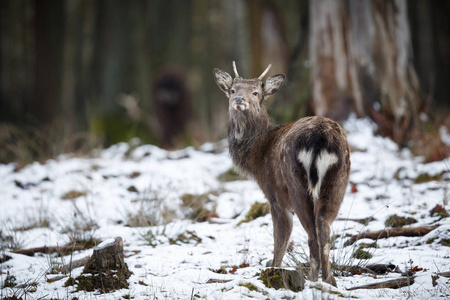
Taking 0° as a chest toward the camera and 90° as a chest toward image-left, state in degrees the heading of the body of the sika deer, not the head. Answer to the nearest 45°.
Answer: approximately 135°

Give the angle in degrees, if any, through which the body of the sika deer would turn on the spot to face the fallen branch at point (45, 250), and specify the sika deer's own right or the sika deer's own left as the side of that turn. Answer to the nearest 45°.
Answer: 0° — it already faces it

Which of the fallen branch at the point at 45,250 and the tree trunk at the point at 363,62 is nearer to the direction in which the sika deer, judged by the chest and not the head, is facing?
the fallen branch

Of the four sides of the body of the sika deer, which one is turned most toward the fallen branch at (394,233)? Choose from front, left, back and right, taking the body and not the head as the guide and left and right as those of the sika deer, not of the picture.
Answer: right

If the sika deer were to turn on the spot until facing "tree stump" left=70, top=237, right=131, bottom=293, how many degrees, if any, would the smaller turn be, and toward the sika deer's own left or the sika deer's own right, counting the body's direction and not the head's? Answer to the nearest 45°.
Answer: approximately 45° to the sika deer's own left

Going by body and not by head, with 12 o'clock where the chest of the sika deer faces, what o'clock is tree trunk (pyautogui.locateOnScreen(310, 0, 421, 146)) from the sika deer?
The tree trunk is roughly at 2 o'clock from the sika deer.

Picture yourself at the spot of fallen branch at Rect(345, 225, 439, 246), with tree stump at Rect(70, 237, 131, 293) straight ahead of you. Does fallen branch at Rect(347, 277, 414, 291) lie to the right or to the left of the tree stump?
left
